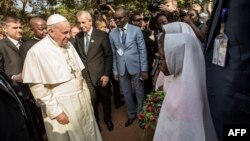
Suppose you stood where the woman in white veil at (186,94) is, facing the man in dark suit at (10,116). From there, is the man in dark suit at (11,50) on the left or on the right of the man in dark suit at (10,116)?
right

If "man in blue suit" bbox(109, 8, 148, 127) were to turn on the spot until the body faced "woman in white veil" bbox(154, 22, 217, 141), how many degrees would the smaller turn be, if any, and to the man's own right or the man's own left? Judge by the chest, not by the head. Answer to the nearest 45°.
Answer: approximately 45° to the man's own left

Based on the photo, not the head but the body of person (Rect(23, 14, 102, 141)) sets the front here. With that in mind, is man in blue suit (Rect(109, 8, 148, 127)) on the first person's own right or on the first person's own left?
on the first person's own left

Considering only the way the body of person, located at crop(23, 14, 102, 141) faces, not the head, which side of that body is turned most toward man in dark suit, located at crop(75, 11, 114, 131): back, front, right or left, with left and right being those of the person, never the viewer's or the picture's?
left

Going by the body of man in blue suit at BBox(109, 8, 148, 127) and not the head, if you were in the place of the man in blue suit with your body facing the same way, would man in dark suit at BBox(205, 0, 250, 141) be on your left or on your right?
on your left

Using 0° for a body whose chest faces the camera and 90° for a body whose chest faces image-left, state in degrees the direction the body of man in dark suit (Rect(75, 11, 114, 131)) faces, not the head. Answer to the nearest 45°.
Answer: approximately 45°

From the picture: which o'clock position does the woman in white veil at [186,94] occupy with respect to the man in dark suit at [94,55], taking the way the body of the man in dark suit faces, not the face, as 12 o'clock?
The woman in white veil is roughly at 10 o'clock from the man in dark suit.

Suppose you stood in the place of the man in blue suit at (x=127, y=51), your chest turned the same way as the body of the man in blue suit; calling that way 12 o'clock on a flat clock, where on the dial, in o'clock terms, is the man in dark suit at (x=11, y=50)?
The man in dark suit is roughly at 1 o'clock from the man in blue suit.
